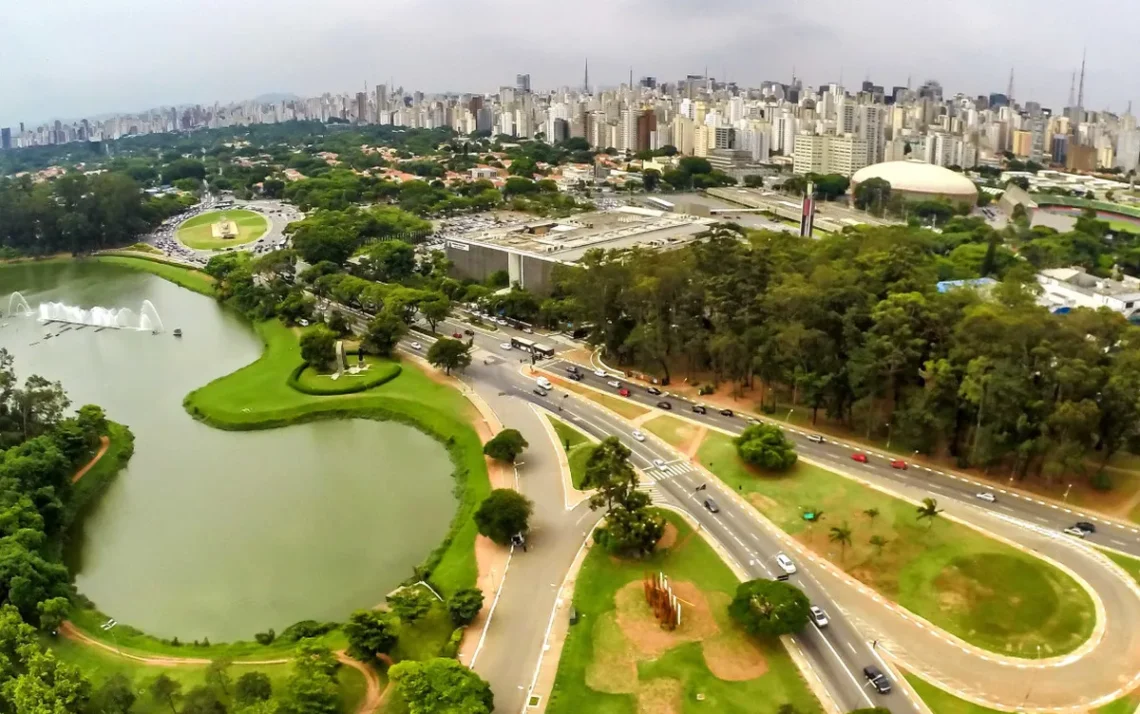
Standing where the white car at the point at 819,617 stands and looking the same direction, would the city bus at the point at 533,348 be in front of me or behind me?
behind

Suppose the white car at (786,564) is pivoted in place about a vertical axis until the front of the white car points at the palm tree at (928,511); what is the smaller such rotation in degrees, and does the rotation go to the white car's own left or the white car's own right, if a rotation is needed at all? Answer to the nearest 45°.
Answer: approximately 90° to the white car's own left

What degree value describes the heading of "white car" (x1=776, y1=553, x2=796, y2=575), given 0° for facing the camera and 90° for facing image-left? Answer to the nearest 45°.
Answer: approximately 315°

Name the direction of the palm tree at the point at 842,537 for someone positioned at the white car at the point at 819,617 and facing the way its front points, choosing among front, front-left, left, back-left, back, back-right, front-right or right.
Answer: back-left

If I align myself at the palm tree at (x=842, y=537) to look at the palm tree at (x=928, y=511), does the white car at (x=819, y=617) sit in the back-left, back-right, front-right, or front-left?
back-right

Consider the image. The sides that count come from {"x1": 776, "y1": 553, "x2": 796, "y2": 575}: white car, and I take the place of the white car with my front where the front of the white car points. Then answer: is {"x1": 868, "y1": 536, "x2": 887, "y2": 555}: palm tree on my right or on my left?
on my left

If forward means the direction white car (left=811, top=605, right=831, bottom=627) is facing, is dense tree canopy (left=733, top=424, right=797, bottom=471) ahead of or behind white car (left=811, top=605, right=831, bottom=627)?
behind
